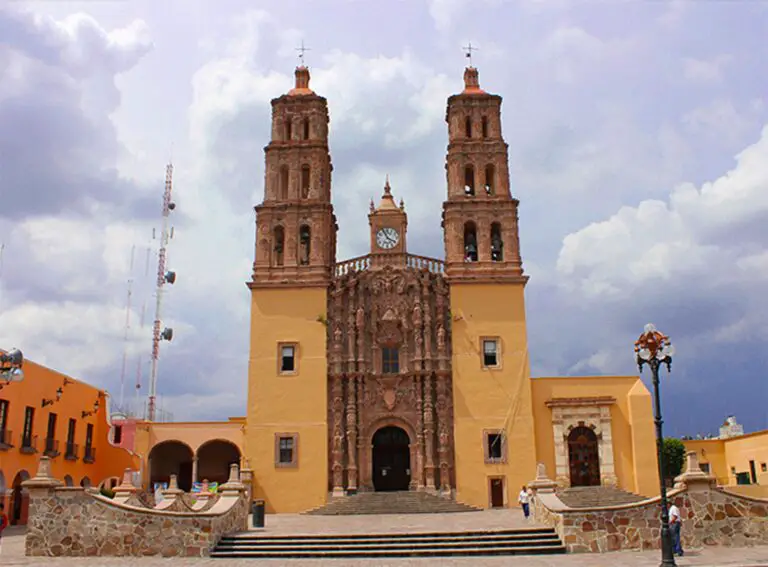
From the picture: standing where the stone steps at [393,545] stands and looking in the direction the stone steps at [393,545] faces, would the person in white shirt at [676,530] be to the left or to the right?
on its left

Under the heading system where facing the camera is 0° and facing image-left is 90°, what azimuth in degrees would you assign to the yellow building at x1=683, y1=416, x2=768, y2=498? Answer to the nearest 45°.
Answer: approximately 45°

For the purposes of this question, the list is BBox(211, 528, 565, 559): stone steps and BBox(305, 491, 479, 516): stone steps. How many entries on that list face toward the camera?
2

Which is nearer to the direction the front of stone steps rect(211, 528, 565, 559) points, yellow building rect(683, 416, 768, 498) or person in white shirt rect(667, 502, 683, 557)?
the person in white shirt

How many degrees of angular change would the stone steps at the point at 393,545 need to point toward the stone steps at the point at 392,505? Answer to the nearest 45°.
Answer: approximately 180°

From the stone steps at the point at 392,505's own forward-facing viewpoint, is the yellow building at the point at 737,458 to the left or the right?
on its left

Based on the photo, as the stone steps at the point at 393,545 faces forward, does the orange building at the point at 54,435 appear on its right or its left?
on its right

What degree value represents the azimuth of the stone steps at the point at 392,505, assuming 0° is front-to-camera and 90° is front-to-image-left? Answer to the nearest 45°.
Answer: approximately 0°
